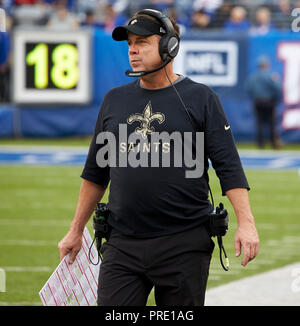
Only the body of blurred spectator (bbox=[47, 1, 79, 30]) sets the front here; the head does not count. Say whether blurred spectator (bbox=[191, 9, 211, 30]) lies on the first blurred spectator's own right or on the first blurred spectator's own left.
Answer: on the first blurred spectator's own left

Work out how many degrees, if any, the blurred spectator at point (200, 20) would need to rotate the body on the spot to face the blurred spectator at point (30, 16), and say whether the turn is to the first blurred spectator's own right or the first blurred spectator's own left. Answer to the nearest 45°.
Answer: approximately 90° to the first blurred spectator's own right

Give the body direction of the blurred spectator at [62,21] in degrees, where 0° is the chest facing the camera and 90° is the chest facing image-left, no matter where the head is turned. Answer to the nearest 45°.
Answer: approximately 0°

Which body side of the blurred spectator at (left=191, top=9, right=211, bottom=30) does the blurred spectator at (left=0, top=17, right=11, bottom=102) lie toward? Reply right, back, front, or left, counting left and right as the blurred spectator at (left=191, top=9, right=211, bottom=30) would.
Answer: right

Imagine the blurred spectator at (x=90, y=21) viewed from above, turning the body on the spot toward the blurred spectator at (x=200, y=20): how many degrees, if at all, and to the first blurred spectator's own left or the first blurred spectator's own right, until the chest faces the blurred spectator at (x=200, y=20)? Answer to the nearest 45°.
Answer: approximately 90° to the first blurred spectator's own left

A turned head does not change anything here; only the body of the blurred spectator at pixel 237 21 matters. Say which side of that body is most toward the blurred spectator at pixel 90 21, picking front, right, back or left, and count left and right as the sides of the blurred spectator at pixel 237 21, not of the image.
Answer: right

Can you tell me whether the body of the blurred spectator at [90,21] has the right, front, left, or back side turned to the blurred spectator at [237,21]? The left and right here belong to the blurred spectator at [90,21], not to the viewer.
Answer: left

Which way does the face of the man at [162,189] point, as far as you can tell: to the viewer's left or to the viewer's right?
to the viewer's left

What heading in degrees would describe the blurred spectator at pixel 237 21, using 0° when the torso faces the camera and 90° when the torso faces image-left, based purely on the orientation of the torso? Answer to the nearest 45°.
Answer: approximately 0°
